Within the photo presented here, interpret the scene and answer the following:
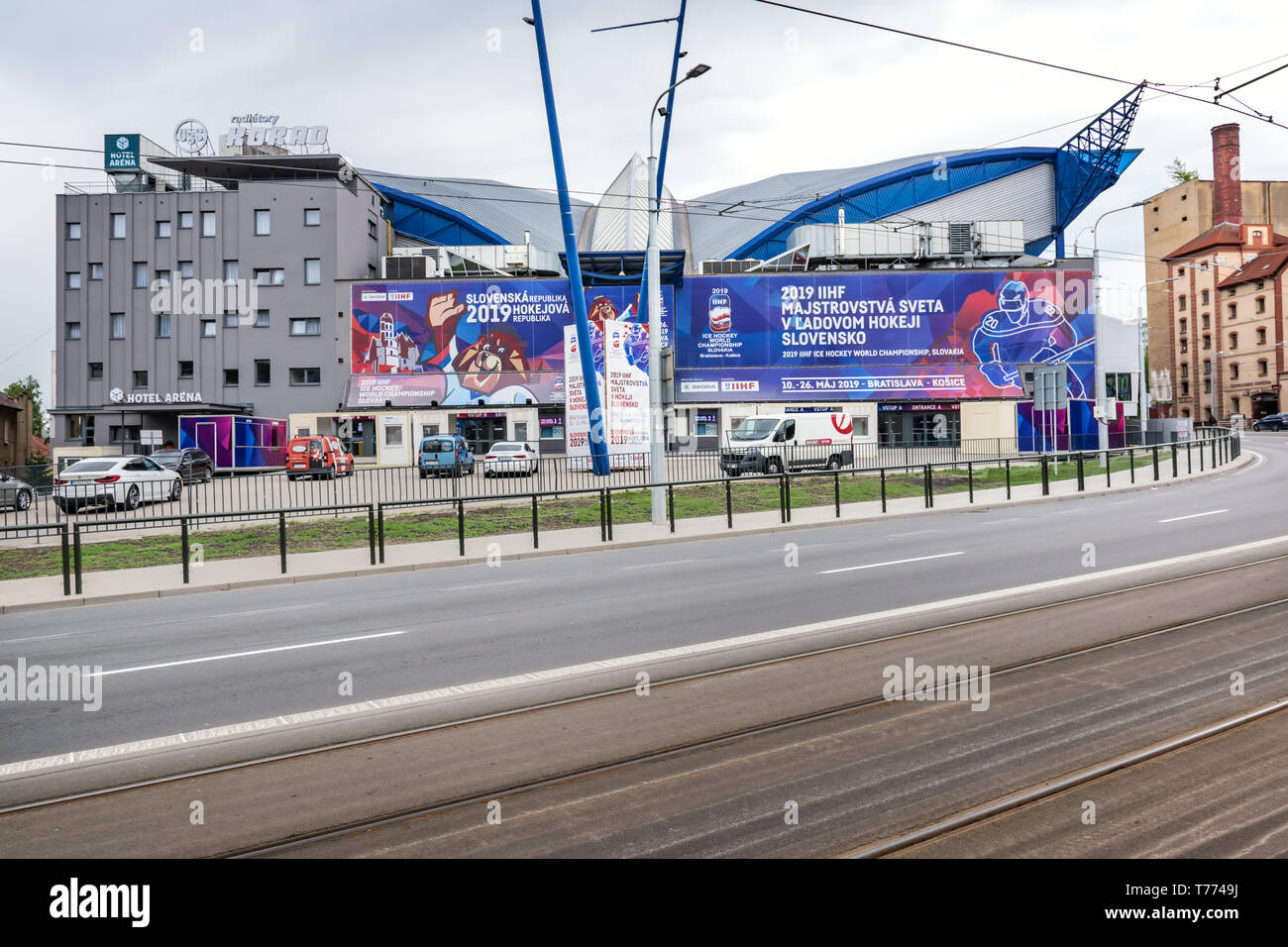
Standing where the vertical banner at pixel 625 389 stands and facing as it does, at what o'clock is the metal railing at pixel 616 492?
The metal railing is roughly at 12 o'clock from the vertical banner.

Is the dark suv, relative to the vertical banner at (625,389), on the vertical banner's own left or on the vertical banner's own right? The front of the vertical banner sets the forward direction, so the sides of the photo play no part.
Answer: on the vertical banner's own right

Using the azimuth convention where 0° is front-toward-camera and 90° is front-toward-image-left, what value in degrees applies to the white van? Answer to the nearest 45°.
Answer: approximately 45°

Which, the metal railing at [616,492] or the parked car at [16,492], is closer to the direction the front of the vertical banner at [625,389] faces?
the metal railing

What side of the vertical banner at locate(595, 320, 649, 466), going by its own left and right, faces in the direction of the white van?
left

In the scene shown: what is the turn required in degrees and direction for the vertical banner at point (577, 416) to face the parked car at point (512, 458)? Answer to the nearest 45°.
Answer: approximately 90° to its right

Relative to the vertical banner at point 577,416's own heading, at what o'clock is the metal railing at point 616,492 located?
The metal railing is roughly at 12 o'clock from the vertical banner.
